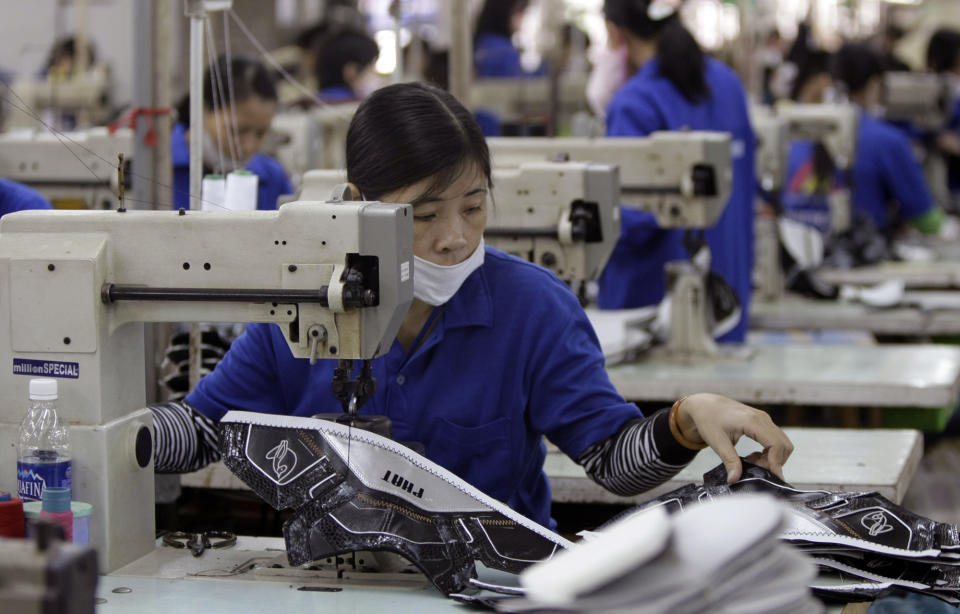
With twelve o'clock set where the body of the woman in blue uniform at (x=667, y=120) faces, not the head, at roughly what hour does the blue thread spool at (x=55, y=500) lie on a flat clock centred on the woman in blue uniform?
The blue thread spool is roughly at 8 o'clock from the woman in blue uniform.

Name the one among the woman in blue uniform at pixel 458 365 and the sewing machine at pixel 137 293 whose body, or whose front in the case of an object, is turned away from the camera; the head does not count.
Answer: the sewing machine

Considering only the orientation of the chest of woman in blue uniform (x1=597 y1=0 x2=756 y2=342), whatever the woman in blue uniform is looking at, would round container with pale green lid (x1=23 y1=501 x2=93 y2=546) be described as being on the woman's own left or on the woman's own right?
on the woman's own left

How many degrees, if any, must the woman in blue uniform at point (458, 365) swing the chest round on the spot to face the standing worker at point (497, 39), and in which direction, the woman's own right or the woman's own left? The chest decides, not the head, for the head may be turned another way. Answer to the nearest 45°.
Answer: approximately 180°

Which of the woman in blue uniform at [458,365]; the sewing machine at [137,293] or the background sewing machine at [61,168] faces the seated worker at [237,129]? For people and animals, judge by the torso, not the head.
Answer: the sewing machine

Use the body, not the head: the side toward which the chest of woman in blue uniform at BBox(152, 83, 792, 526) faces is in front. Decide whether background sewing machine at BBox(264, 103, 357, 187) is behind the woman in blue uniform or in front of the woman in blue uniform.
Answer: behind

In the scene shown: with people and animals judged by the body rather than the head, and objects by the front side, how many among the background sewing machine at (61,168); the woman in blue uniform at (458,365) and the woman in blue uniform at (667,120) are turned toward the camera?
1

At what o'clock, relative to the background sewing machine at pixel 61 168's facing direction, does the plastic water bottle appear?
The plastic water bottle is roughly at 6 o'clock from the background sewing machine.

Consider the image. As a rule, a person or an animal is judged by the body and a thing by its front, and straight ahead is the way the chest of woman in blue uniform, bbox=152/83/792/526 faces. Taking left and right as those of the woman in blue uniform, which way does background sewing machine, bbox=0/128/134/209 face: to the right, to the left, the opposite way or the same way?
the opposite way

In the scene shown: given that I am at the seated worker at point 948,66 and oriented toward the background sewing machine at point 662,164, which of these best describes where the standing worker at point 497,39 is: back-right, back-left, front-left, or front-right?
front-right

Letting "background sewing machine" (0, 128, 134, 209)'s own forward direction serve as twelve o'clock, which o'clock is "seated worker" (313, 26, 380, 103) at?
The seated worker is roughly at 1 o'clock from the background sewing machine.

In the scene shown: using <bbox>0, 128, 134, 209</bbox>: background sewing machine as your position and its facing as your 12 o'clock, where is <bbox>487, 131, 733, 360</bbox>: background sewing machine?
<bbox>487, 131, 733, 360</bbox>: background sewing machine is roughly at 4 o'clock from <bbox>0, 128, 134, 209</bbox>: background sewing machine.

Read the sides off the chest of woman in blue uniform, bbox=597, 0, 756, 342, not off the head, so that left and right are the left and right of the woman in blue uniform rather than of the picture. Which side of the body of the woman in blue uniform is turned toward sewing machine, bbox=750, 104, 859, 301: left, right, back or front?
right

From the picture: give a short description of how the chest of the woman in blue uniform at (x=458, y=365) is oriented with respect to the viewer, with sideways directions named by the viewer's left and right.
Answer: facing the viewer

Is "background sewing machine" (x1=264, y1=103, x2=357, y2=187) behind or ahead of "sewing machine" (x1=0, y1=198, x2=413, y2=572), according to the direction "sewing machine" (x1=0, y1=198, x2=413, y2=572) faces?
ahead

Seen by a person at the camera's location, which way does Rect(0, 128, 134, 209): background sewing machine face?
facing away from the viewer

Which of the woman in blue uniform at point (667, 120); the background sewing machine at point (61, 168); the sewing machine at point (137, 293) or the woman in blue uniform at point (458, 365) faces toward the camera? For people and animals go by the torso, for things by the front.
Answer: the woman in blue uniform at point (458, 365)

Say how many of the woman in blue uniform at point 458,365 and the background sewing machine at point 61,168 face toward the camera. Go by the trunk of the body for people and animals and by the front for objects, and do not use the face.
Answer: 1

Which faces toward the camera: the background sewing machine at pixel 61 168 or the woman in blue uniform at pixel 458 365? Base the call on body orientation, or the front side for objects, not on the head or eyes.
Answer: the woman in blue uniform
